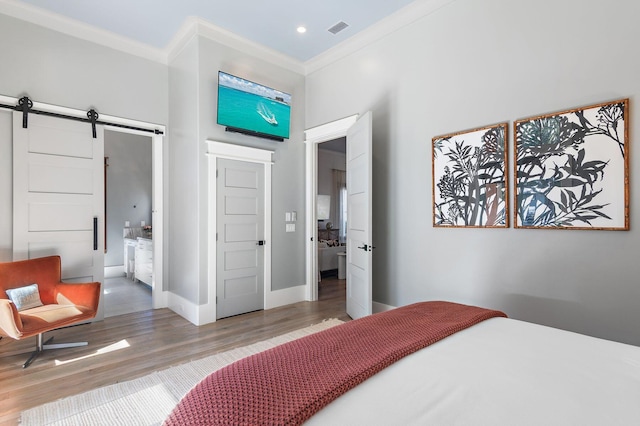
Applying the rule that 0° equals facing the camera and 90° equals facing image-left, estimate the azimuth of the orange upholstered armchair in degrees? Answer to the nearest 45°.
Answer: approximately 315°

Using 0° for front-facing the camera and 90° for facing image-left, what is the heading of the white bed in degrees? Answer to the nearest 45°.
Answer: approximately 135°

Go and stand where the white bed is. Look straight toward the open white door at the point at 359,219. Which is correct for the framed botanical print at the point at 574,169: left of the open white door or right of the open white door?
right

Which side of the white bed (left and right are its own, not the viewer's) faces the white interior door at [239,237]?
front

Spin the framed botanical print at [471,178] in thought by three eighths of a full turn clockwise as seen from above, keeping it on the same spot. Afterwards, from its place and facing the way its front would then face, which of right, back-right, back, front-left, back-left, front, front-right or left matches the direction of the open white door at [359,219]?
left

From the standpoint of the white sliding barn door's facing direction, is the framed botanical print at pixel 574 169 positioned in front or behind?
in front

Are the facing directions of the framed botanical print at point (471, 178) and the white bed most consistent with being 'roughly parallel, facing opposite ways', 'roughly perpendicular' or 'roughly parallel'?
roughly perpendicular

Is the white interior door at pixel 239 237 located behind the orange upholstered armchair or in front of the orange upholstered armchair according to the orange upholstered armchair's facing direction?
in front

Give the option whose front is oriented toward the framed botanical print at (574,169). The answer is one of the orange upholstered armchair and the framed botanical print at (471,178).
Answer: the orange upholstered armchair

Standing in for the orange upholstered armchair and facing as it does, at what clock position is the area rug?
The area rug is roughly at 1 o'clock from the orange upholstered armchair.

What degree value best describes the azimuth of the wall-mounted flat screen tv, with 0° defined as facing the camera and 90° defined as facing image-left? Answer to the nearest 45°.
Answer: approximately 315°

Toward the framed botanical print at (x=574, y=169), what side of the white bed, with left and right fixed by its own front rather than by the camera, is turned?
right

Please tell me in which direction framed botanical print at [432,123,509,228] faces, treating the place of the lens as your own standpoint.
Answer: facing the viewer and to the left of the viewer

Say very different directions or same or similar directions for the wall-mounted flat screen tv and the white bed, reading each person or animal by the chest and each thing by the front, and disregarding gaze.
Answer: very different directions

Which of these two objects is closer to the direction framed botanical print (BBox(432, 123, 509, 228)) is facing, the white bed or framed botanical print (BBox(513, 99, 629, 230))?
the white bed
